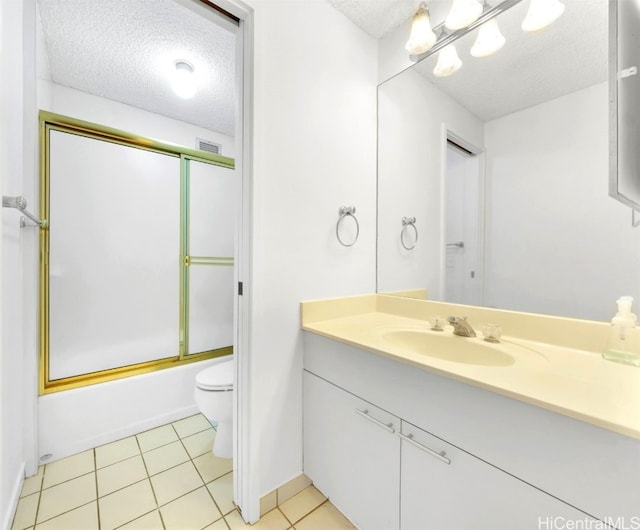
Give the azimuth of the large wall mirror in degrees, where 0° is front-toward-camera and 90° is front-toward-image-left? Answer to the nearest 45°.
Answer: approximately 45°

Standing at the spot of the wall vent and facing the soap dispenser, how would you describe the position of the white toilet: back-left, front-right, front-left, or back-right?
front-right

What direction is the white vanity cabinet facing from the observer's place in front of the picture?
facing the viewer and to the left of the viewer

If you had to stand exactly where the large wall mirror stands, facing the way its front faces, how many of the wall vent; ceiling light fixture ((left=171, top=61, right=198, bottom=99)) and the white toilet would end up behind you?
0

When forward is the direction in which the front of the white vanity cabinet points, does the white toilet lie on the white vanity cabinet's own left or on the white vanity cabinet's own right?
on the white vanity cabinet's own right

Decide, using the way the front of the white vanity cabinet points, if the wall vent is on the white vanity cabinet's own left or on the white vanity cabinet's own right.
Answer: on the white vanity cabinet's own right

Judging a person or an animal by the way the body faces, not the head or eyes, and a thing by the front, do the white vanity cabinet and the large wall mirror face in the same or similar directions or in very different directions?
same or similar directions

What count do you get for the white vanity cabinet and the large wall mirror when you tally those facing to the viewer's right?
0

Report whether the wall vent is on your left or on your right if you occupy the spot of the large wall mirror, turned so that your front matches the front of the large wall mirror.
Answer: on your right

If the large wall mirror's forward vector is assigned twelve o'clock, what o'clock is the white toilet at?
The white toilet is roughly at 1 o'clock from the large wall mirror.
